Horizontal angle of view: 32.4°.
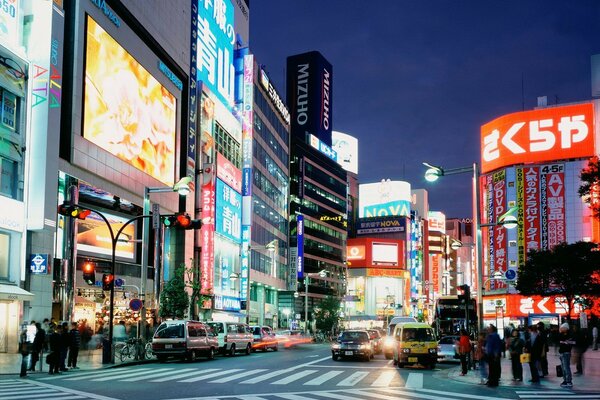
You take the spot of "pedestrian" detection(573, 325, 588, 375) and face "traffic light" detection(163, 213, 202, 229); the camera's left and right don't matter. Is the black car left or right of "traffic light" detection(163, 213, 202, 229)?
right

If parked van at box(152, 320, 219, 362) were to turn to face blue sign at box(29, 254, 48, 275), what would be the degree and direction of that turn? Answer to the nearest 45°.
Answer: approximately 90° to its left

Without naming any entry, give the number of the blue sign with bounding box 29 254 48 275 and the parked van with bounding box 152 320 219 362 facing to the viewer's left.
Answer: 0

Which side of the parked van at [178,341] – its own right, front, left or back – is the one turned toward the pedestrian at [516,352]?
right

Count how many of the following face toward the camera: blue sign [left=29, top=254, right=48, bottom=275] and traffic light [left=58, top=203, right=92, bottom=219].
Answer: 2

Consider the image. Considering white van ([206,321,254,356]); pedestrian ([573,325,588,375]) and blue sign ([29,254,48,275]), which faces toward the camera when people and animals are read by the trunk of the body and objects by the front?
the blue sign

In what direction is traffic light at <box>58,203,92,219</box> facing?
toward the camera

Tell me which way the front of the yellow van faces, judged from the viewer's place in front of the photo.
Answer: facing the viewer

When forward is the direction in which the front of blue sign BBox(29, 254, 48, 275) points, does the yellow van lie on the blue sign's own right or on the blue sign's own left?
on the blue sign's own left
